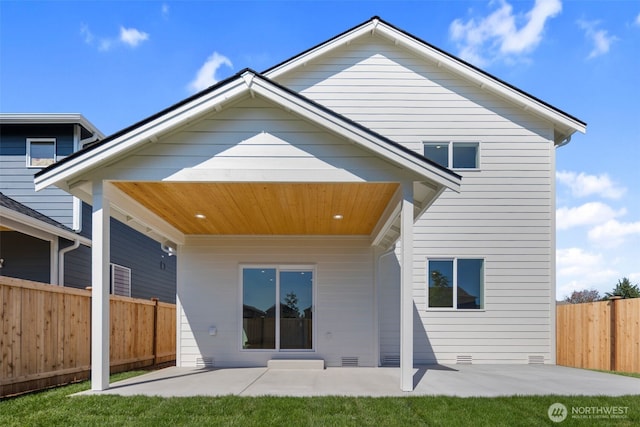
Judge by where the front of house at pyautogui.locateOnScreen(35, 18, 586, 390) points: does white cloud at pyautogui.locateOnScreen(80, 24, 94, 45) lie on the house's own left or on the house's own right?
on the house's own left

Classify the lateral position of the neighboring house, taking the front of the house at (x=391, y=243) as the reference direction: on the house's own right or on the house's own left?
on the house's own left

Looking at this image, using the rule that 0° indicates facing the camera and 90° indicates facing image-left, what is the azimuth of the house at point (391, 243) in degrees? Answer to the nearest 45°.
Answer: approximately 180°
